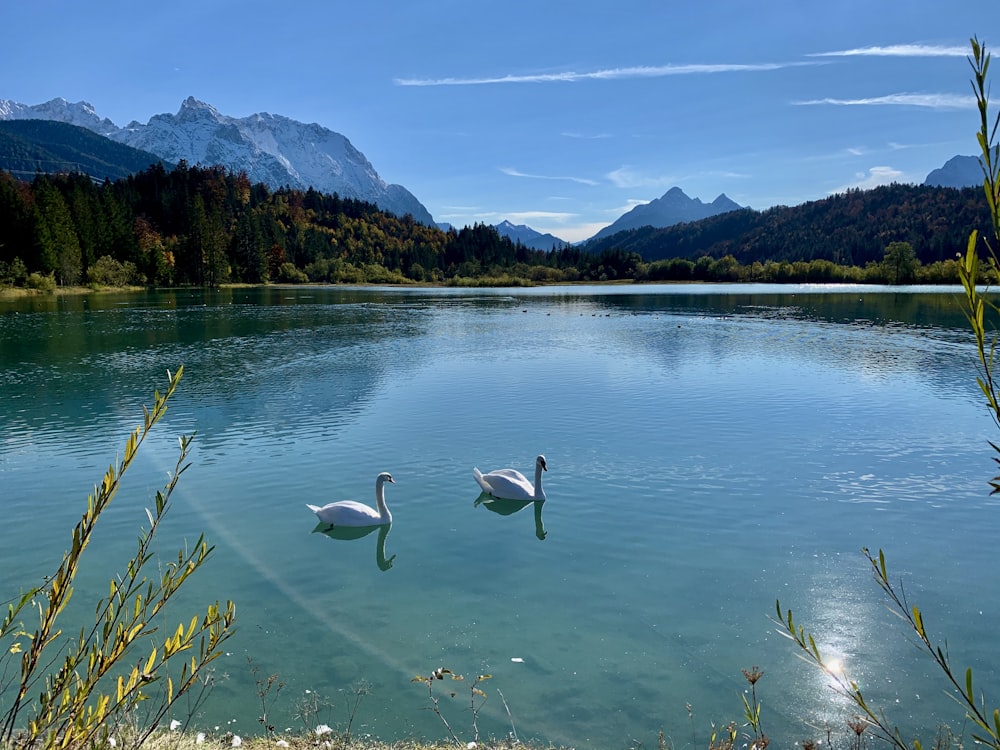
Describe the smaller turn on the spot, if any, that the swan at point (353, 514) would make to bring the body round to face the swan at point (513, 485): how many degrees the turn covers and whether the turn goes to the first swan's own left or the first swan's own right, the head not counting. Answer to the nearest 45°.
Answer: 0° — it already faces it

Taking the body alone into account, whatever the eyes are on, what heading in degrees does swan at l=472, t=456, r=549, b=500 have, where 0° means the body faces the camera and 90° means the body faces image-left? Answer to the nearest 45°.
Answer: approximately 270°

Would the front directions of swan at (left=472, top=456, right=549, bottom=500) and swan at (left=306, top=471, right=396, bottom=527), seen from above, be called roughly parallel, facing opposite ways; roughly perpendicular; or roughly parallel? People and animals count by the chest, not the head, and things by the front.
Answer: roughly parallel

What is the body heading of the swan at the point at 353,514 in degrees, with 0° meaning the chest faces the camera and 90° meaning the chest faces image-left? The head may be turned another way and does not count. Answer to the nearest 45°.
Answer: approximately 270°

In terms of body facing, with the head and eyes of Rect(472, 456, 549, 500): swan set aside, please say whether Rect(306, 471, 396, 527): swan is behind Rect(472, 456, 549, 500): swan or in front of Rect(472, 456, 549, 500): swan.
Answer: behind

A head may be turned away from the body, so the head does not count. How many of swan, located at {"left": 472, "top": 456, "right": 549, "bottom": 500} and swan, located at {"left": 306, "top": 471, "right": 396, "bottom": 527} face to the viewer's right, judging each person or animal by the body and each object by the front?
2
